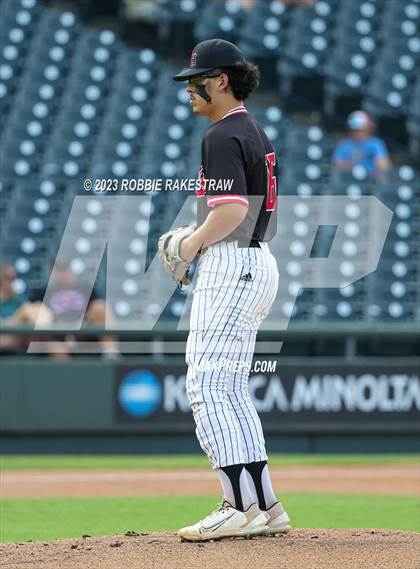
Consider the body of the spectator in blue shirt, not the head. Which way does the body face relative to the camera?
toward the camera

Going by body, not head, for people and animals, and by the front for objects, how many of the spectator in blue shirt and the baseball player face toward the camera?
1

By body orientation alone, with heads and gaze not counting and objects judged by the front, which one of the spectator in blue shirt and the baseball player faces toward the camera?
the spectator in blue shirt

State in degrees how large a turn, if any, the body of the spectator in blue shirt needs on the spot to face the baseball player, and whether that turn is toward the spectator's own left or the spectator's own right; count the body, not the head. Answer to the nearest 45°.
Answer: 0° — they already face them

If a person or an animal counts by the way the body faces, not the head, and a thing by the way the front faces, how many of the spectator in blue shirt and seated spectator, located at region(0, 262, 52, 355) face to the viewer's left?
0

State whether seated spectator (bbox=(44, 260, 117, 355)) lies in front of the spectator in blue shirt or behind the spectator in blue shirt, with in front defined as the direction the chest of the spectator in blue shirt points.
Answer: in front

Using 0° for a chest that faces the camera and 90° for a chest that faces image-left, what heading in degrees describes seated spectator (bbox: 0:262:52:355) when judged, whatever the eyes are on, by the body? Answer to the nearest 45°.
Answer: approximately 315°

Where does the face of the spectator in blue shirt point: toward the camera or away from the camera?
toward the camera
